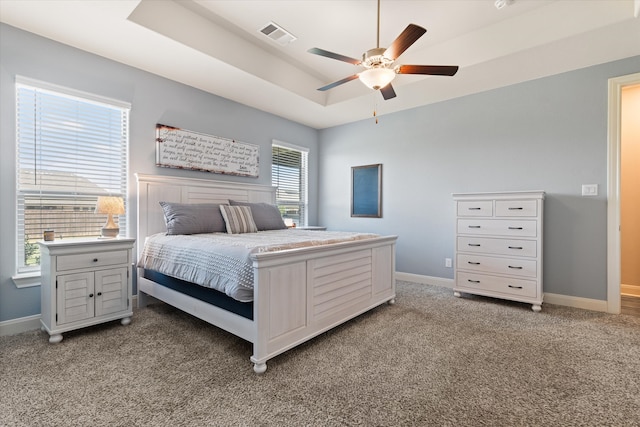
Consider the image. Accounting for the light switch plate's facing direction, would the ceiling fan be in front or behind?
in front

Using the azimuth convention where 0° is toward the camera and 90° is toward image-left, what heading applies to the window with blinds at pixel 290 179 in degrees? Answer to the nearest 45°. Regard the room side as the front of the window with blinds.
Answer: approximately 315°

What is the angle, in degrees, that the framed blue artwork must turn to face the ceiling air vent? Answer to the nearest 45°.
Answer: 0° — it already faces it

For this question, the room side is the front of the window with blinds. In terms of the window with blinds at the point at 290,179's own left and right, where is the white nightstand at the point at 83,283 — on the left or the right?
on its right

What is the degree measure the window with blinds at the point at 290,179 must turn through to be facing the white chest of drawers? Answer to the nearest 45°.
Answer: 0° — it already faces it

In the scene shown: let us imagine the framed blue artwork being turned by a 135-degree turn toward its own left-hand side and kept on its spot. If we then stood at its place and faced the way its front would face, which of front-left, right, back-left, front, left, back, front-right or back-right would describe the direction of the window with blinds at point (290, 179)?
back

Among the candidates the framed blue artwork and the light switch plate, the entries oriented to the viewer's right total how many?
0

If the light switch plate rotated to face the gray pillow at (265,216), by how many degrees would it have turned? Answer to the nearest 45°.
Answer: approximately 45° to its right

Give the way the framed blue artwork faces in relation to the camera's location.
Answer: facing the viewer and to the left of the viewer

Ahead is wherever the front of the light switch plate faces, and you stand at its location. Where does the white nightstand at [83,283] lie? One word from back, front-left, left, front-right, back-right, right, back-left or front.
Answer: front-right

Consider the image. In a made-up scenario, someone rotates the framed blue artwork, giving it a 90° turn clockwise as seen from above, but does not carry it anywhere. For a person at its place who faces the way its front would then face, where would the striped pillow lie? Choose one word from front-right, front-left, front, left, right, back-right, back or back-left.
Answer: left

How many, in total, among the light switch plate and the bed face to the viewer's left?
0

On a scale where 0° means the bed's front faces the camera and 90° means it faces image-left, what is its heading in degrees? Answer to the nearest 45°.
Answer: approximately 315°

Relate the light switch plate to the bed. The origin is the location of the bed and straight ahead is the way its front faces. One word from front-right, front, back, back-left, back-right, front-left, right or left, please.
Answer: front-left
